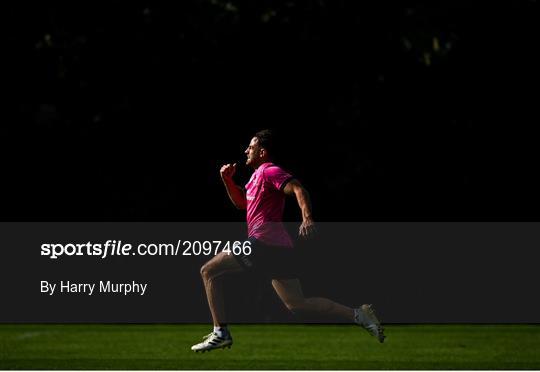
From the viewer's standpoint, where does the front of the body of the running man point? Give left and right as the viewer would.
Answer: facing to the left of the viewer

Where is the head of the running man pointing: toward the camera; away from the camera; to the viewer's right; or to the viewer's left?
to the viewer's left
